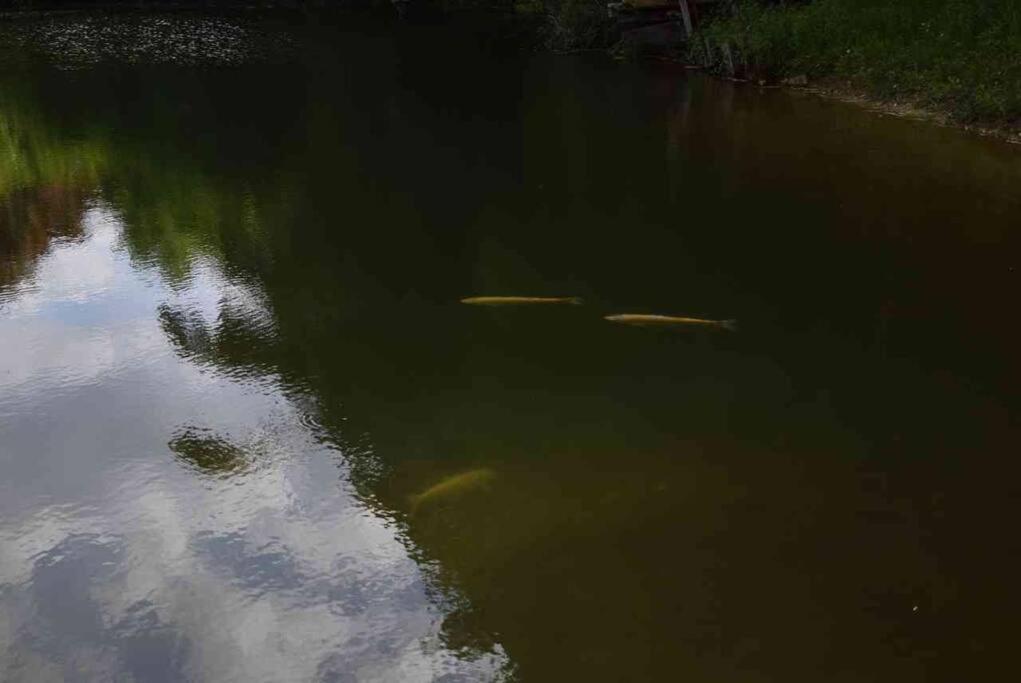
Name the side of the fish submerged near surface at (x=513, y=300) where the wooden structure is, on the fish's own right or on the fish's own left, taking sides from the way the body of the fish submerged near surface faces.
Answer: on the fish's own right

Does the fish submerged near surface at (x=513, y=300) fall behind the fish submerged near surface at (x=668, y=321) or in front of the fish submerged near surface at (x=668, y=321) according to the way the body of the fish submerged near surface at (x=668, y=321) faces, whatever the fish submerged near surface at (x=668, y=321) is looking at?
in front

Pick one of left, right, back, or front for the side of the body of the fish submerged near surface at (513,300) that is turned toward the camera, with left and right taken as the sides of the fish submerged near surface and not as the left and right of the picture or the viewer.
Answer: left

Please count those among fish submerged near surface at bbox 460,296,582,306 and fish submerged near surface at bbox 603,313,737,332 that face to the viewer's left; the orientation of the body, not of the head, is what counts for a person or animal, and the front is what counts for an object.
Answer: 2

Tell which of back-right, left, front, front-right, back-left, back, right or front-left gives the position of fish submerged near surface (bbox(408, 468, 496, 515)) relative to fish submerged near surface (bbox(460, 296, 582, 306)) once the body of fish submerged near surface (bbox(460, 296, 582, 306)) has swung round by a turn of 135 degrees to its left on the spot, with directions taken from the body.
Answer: front-right

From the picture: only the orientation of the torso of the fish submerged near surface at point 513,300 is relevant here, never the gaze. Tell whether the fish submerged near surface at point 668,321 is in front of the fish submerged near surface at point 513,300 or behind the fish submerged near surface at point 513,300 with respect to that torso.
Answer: behind

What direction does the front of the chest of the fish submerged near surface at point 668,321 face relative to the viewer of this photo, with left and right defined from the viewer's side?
facing to the left of the viewer

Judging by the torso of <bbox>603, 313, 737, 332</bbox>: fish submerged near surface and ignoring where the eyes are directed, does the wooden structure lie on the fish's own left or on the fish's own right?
on the fish's own right

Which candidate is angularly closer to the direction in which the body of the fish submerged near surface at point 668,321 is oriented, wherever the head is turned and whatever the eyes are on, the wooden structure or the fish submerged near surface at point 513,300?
the fish submerged near surface
